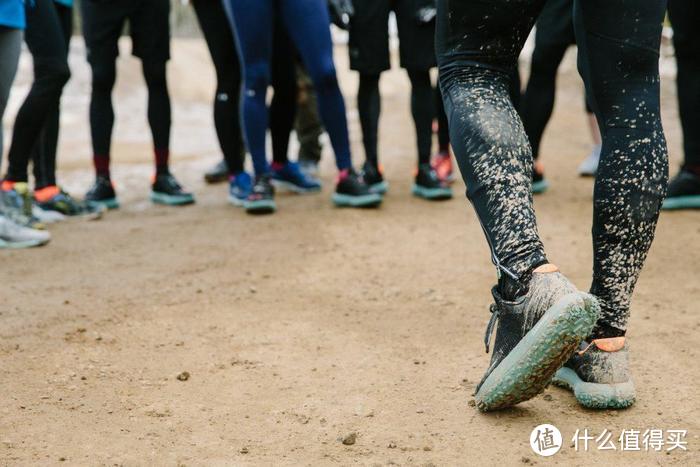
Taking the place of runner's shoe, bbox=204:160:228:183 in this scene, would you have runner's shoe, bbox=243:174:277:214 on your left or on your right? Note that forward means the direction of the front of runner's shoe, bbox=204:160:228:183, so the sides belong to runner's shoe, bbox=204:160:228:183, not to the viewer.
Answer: on your left

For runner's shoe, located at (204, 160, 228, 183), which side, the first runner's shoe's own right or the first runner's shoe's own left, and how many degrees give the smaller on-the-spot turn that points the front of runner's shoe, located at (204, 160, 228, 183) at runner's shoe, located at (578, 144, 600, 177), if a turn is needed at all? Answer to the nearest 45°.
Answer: approximately 135° to the first runner's shoe's own left

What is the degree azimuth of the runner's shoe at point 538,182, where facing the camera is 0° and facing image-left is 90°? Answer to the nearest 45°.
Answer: approximately 0°

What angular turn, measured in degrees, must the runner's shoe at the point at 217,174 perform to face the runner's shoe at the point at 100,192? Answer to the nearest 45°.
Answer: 0° — it already faces it

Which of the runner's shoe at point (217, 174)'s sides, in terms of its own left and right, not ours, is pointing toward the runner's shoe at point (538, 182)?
left

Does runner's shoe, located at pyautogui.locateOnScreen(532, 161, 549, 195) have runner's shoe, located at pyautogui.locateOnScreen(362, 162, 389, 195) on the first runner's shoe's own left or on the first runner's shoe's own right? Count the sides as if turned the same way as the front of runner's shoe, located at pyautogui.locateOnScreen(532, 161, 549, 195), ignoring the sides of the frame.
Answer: on the first runner's shoe's own right

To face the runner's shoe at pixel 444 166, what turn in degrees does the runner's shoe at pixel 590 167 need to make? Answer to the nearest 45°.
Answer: approximately 45° to its right

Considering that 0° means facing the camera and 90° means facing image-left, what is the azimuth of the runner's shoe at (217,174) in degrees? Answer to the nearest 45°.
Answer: approximately 45°
